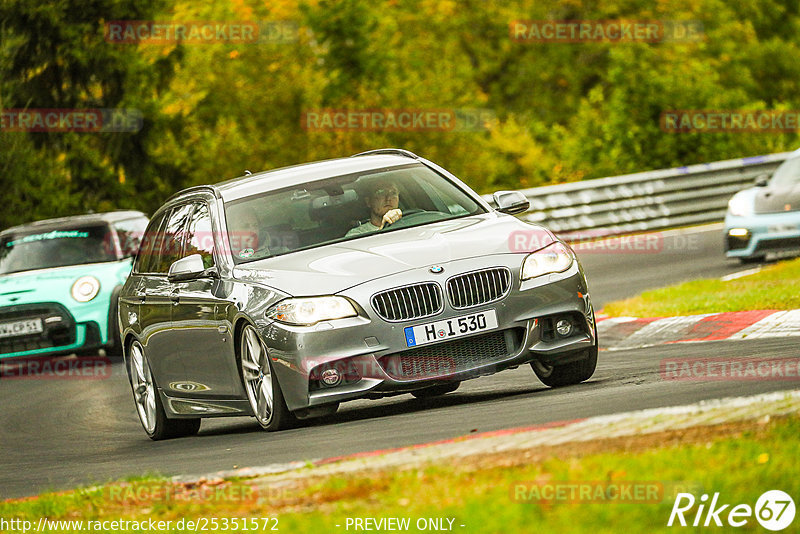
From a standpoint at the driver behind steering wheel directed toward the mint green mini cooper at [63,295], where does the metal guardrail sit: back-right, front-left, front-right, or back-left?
front-right

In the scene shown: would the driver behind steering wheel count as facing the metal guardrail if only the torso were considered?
no

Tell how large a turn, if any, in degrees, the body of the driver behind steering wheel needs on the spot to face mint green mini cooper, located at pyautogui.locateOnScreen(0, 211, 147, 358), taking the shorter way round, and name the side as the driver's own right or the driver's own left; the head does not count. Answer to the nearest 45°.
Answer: approximately 180°
